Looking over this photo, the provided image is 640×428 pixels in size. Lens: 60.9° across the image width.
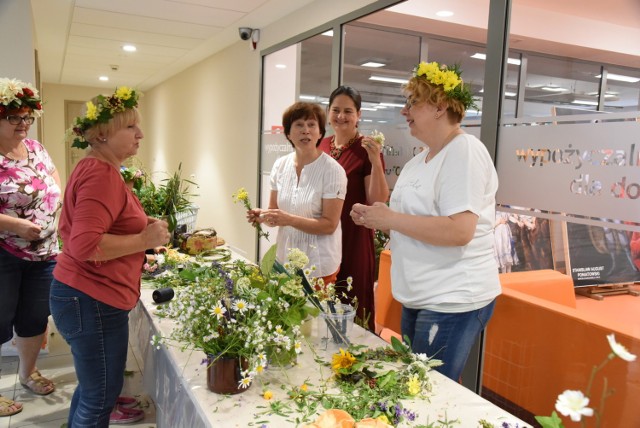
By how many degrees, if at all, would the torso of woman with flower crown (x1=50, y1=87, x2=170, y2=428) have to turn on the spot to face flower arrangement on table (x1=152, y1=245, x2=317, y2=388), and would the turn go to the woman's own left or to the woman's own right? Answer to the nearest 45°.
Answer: approximately 45° to the woman's own right

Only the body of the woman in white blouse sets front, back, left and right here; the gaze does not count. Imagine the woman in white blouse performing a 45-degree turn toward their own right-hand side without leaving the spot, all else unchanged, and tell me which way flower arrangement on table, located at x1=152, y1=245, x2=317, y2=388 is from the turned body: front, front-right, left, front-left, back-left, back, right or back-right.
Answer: left

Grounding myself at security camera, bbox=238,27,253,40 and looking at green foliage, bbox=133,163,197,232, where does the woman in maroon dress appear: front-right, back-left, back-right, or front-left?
front-left

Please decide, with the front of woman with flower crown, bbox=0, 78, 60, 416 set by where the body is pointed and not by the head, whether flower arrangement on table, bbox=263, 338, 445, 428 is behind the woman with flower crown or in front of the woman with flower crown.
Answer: in front

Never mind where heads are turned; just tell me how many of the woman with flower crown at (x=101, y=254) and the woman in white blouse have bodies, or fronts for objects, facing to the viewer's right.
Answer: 1

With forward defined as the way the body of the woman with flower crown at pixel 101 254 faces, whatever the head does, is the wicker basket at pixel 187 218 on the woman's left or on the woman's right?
on the woman's left

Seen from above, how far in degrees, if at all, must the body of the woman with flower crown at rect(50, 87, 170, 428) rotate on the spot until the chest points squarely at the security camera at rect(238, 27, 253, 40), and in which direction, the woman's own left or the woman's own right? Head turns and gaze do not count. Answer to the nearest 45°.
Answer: approximately 90° to the woman's own left

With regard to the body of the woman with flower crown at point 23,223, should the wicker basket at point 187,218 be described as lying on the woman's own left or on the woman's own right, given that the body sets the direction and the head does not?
on the woman's own left

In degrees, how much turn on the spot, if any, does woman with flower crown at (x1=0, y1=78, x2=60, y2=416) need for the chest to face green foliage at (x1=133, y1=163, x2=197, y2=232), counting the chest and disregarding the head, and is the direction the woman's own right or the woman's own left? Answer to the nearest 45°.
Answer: approximately 45° to the woman's own left

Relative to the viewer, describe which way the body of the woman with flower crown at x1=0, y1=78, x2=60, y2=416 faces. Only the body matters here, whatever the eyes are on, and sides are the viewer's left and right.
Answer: facing the viewer and to the right of the viewer

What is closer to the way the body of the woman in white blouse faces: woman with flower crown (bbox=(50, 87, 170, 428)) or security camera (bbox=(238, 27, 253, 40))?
the woman with flower crown

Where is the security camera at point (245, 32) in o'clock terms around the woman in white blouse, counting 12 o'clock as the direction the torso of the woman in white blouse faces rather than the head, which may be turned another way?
The security camera is roughly at 4 o'clock from the woman in white blouse.

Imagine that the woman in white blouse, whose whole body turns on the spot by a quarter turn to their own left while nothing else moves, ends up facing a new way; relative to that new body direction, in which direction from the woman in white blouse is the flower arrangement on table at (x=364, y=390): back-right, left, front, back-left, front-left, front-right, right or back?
front-right

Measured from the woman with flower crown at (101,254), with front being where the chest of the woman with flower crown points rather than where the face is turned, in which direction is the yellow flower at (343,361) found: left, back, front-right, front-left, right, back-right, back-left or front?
front-right

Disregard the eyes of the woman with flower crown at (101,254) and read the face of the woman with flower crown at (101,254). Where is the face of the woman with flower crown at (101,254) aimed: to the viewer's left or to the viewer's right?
to the viewer's right

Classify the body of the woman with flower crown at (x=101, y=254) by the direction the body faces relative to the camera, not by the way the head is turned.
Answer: to the viewer's right
